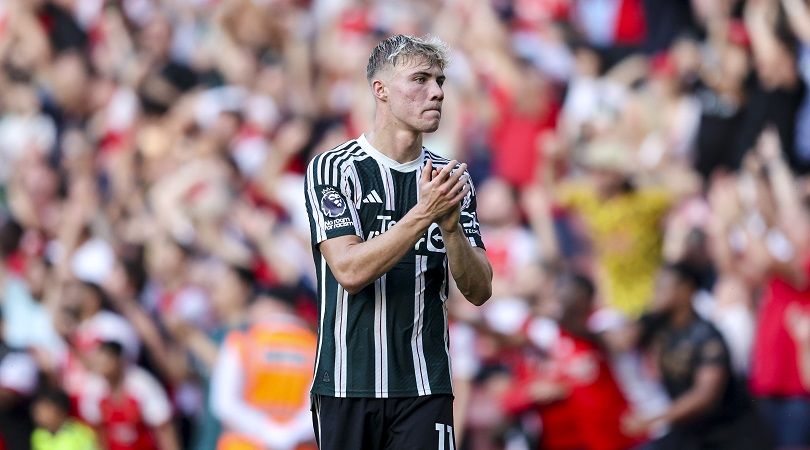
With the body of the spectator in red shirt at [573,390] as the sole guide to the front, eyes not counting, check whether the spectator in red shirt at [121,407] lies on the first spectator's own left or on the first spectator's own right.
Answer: on the first spectator's own right

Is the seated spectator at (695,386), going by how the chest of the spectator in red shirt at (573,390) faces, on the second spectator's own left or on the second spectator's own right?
on the second spectator's own left

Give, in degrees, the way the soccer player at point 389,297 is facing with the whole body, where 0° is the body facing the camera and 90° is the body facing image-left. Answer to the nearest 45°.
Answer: approximately 315°

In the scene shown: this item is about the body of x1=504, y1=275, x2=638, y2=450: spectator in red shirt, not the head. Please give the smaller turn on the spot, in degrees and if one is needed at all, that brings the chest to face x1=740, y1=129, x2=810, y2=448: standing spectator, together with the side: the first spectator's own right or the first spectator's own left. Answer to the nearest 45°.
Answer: approximately 135° to the first spectator's own left

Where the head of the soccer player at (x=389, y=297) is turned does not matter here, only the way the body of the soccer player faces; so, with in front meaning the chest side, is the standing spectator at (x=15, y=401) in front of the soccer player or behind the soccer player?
behind

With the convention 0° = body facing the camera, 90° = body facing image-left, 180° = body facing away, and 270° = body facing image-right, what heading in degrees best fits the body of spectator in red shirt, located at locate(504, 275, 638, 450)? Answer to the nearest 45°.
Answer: approximately 45°
